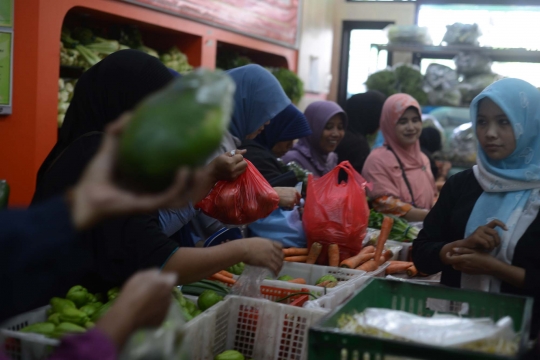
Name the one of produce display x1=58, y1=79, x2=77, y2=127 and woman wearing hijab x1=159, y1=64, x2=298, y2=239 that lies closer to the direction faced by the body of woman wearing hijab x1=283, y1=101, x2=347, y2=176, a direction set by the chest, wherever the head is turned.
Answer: the woman wearing hijab

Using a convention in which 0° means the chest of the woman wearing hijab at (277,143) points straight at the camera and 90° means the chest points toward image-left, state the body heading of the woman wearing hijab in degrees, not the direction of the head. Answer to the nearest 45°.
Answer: approximately 270°

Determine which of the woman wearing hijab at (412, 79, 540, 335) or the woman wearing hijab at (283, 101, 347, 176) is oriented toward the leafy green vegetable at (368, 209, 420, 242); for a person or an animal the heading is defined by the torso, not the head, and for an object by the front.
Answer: the woman wearing hijab at (283, 101, 347, 176)

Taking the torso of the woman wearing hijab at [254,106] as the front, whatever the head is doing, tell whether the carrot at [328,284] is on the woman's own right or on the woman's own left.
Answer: on the woman's own right

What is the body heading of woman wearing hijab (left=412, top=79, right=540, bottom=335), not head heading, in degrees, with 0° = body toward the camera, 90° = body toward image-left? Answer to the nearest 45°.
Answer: approximately 45°

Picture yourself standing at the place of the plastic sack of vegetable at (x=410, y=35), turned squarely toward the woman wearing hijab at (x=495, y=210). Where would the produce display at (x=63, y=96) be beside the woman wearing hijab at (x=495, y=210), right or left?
right

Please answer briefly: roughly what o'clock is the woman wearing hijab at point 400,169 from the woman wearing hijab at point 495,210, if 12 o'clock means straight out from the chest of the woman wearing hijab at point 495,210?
the woman wearing hijab at point 400,169 is roughly at 4 o'clock from the woman wearing hijab at point 495,210.

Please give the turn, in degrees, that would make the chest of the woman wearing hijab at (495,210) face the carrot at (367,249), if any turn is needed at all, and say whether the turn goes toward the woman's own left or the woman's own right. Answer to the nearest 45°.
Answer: approximately 90° to the woman's own right
